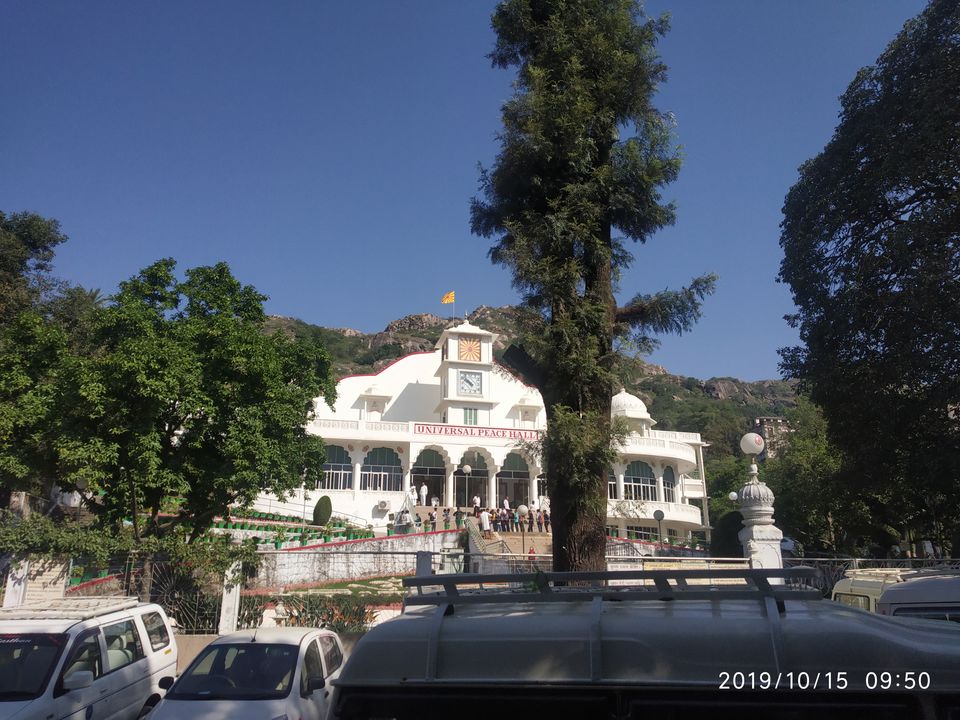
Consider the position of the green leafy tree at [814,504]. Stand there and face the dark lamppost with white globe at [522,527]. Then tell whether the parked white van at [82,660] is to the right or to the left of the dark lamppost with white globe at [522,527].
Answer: left

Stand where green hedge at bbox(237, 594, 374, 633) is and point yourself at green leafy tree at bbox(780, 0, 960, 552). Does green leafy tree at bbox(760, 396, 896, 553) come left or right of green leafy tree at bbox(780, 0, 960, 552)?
left

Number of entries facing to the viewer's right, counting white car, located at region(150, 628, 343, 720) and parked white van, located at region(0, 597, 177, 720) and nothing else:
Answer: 0

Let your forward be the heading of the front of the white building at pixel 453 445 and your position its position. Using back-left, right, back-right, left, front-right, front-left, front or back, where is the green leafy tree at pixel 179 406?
front

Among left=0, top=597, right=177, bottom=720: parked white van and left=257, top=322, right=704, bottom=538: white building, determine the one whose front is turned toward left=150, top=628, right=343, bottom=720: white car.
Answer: the white building

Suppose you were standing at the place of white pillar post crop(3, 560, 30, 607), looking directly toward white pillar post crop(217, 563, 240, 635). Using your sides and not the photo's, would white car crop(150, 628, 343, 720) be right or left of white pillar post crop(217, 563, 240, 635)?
right

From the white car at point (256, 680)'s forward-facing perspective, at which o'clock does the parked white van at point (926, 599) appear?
The parked white van is roughly at 8 o'clock from the white car.

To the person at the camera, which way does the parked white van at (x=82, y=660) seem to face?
facing the viewer and to the left of the viewer

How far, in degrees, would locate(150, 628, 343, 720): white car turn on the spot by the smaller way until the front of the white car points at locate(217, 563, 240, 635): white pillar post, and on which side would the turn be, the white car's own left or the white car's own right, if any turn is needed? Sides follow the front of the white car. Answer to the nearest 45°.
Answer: approximately 135° to the white car's own right

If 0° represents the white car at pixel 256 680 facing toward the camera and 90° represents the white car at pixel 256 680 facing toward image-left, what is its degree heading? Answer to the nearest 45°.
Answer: approximately 45°

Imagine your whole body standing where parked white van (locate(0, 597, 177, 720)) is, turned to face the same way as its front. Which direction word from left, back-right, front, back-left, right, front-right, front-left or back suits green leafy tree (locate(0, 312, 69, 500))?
back-right

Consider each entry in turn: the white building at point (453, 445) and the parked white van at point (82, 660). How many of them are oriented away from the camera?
0

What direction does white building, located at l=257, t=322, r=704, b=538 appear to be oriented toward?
toward the camera

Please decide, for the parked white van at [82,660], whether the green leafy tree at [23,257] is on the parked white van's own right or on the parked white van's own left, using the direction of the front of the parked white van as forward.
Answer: on the parked white van's own right

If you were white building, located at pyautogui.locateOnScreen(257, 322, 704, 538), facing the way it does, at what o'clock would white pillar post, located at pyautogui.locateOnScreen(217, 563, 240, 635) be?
The white pillar post is roughly at 12 o'clock from the white building.
